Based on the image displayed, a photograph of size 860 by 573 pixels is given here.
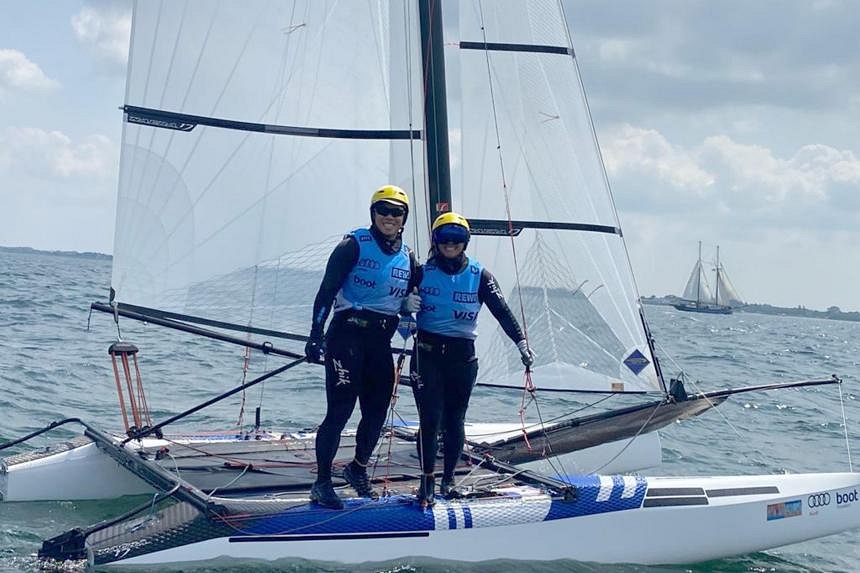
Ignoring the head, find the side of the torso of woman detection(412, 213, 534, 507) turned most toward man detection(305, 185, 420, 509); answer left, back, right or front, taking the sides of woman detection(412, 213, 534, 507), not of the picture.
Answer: right

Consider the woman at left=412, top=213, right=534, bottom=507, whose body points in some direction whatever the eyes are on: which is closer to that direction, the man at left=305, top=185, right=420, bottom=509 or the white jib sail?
the man

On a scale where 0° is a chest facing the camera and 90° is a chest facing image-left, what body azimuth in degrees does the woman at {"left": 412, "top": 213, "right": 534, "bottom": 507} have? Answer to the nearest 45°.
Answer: approximately 0°

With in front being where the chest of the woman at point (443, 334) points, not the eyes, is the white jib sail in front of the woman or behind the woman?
behind

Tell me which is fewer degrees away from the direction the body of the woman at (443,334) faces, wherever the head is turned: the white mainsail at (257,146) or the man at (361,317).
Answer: the man

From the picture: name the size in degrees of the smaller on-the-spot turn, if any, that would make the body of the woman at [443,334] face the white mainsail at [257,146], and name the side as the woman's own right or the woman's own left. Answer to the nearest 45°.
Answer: approximately 135° to the woman's own right
